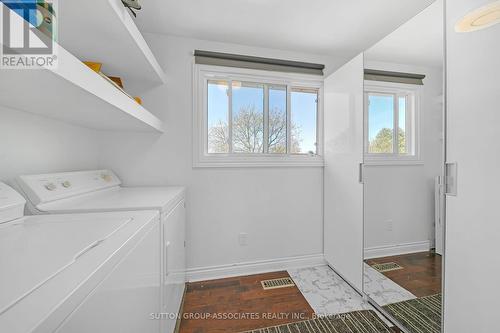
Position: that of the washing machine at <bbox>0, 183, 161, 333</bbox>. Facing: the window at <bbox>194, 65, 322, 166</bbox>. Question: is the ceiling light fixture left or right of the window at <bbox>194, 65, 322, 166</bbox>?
right

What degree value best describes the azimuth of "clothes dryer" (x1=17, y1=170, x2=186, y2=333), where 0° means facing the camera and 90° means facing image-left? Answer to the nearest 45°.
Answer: approximately 315°

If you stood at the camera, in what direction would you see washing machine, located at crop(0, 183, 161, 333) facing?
facing the viewer and to the right of the viewer

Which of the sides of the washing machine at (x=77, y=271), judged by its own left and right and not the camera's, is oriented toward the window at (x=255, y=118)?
left

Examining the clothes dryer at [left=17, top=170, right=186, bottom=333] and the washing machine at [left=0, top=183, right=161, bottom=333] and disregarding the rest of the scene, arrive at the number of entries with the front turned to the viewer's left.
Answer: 0

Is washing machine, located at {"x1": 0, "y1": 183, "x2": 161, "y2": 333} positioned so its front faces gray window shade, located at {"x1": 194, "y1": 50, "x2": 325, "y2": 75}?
no

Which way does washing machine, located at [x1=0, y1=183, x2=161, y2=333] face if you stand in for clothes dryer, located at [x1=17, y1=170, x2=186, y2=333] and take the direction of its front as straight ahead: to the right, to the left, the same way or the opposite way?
the same way

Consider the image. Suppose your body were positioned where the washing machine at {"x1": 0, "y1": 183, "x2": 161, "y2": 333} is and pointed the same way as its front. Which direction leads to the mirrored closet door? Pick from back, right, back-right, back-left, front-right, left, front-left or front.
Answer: front-left
